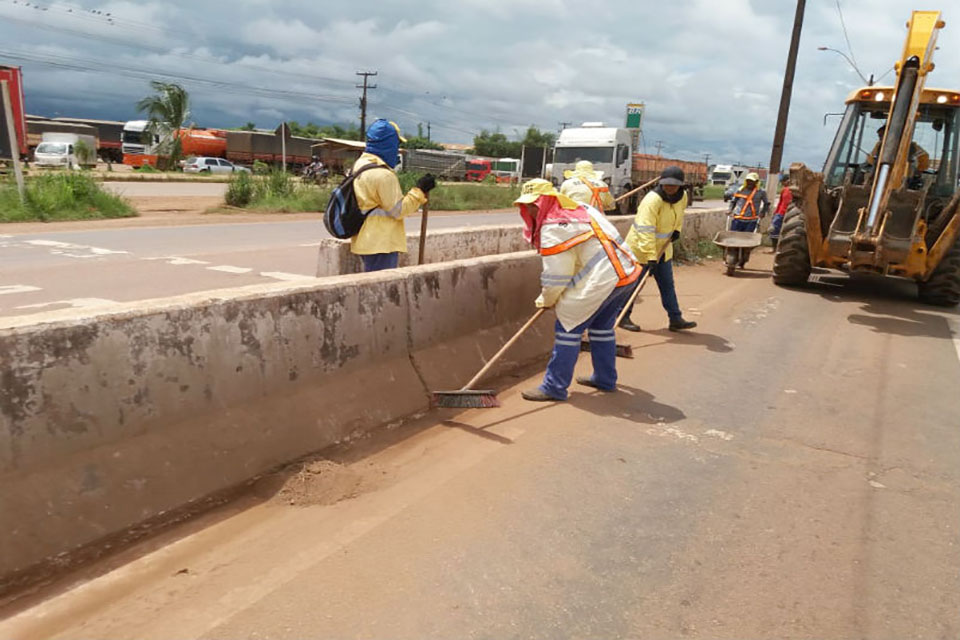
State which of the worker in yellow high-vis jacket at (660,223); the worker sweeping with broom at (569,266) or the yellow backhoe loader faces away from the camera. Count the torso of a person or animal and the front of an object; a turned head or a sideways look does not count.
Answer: the yellow backhoe loader

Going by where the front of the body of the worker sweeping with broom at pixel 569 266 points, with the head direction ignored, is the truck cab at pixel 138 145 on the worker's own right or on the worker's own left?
on the worker's own right

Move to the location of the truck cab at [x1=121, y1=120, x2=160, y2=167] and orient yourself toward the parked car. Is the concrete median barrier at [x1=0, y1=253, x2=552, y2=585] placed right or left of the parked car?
right

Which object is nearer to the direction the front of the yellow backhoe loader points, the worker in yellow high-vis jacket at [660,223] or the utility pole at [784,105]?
the utility pole

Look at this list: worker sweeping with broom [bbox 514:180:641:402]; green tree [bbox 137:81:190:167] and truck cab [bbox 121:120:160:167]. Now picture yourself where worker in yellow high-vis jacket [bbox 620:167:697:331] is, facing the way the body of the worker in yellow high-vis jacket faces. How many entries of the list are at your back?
2

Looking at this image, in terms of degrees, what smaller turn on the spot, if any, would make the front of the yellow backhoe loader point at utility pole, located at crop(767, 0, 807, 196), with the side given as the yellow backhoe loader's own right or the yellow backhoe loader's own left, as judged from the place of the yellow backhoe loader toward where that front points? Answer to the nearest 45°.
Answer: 0° — it already faces it

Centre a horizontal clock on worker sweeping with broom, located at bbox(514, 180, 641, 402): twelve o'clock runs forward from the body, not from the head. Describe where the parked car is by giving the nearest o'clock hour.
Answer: The parked car is roughly at 2 o'clock from the worker sweeping with broom.

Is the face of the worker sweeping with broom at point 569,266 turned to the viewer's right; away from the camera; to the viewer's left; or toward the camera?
to the viewer's left

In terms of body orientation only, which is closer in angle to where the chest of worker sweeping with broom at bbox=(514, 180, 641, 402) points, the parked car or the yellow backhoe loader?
the parked car

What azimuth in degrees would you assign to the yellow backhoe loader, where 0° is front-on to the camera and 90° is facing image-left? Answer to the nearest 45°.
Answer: approximately 180°

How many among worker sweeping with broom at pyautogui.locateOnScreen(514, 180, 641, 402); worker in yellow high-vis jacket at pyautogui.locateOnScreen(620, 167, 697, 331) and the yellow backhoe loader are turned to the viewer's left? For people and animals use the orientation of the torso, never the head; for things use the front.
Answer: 1

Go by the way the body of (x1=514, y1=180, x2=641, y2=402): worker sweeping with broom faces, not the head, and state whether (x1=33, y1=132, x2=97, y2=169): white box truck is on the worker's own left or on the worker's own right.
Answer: on the worker's own right

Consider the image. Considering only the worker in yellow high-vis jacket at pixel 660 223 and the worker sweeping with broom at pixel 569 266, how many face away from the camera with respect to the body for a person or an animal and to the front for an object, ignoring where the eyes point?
0

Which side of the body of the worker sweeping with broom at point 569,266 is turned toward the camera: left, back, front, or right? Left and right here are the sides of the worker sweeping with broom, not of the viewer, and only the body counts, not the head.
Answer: left
